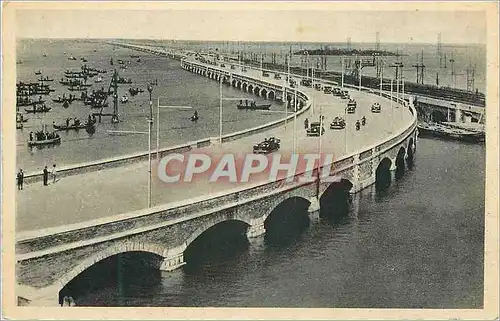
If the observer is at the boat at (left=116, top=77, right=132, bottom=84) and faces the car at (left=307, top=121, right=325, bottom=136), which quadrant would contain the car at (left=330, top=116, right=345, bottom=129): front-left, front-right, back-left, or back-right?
front-left

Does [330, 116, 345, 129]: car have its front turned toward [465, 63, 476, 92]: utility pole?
no

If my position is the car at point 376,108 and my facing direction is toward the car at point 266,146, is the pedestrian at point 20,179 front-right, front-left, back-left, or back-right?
front-right

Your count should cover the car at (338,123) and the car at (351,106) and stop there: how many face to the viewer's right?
0
